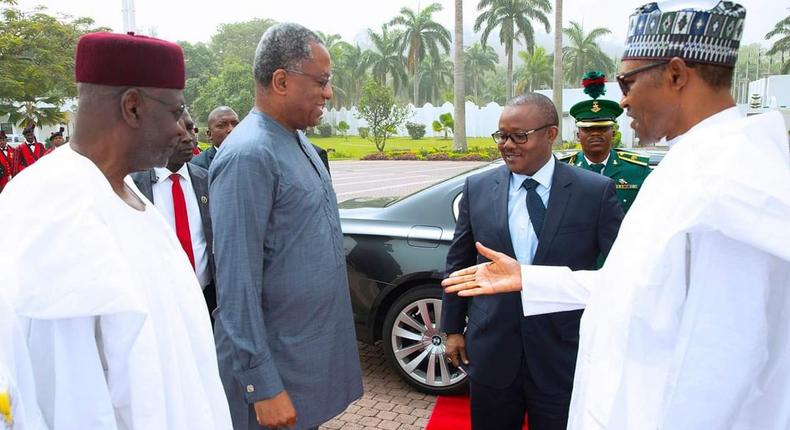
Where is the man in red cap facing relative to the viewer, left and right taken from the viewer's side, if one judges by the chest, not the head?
facing to the right of the viewer

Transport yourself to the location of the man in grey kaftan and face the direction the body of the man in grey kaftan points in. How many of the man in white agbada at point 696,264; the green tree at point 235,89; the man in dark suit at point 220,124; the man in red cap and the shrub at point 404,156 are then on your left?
3

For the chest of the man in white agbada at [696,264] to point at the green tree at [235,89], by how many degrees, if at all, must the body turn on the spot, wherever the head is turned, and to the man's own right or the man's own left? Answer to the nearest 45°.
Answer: approximately 45° to the man's own right

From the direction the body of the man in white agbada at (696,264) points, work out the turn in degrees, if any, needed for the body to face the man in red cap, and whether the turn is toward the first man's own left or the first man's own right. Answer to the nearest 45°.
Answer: approximately 45° to the first man's own left

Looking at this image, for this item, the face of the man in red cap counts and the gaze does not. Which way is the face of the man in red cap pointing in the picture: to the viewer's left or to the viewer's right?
to the viewer's right

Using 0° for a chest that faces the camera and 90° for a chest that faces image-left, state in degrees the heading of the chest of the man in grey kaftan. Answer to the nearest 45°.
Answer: approximately 270°

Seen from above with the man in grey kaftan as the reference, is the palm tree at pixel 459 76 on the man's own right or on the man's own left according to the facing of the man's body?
on the man's own left

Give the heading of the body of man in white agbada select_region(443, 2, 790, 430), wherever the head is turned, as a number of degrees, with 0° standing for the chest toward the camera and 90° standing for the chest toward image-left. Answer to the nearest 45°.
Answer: approximately 90°

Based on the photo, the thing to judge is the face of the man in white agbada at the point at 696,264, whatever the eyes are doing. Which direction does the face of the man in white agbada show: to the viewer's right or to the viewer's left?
to the viewer's left

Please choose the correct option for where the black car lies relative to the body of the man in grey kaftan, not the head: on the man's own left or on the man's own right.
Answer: on the man's own left

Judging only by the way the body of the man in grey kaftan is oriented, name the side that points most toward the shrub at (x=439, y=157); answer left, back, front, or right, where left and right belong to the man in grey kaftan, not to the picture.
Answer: left

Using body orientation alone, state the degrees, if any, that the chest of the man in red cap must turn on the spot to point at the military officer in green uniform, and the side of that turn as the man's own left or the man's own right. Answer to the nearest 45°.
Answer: approximately 45° to the man's own left
